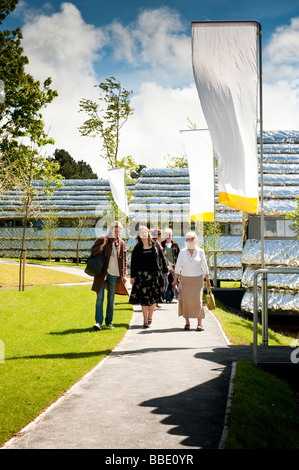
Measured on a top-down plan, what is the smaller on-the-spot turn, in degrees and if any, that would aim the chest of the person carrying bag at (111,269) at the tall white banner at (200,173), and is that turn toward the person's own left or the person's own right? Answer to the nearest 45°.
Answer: approximately 135° to the person's own left

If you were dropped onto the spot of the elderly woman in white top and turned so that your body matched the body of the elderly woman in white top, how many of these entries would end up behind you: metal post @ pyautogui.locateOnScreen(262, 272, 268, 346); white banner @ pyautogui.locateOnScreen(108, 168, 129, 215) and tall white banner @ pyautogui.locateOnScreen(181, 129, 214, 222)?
2

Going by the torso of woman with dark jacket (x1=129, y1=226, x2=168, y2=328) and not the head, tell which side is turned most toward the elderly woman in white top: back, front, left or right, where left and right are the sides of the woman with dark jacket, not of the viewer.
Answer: left

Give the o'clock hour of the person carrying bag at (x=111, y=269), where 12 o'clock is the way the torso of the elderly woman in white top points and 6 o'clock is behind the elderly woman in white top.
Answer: The person carrying bag is roughly at 3 o'clock from the elderly woman in white top.

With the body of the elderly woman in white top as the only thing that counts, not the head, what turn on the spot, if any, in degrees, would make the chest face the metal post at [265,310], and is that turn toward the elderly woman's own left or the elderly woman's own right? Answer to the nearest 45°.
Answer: approximately 45° to the elderly woman's own left

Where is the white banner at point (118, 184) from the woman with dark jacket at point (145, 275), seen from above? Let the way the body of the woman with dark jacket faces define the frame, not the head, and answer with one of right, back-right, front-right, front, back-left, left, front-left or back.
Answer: back

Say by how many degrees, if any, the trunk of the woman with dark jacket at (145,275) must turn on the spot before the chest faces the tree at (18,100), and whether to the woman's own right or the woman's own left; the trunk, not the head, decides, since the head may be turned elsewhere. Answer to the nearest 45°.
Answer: approximately 135° to the woman's own right

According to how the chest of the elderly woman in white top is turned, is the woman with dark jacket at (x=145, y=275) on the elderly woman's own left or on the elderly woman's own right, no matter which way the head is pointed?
on the elderly woman's own right

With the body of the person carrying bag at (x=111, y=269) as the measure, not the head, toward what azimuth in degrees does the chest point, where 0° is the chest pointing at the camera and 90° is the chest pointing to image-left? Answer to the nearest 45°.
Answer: approximately 0°

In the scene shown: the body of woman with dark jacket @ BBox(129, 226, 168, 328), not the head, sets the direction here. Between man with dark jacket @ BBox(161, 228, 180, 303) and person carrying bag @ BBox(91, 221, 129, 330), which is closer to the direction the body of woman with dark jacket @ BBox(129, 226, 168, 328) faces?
the person carrying bag

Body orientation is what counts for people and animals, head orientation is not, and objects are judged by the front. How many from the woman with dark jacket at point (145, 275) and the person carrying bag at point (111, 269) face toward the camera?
2
